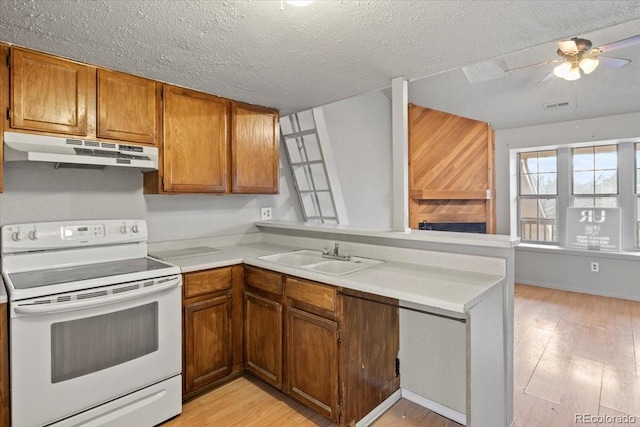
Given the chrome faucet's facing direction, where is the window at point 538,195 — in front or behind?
behind

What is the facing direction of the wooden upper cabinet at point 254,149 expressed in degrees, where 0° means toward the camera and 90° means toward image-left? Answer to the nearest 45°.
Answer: approximately 315°

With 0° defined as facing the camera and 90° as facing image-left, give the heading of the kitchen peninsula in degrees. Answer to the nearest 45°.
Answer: approximately 45°

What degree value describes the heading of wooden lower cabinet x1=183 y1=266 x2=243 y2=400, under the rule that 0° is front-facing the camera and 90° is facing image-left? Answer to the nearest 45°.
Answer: approximately 315°

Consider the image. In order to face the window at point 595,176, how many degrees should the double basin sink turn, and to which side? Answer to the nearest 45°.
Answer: approximately 180°

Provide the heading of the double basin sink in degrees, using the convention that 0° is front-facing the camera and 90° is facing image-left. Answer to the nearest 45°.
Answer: approximately 45°
